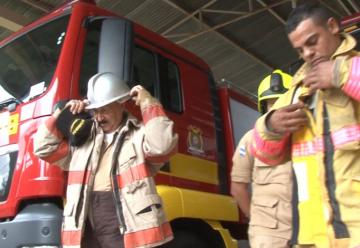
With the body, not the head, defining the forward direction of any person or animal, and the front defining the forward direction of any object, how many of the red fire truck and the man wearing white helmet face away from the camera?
0

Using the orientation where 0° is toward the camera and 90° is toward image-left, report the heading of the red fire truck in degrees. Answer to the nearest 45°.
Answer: approximately 45°

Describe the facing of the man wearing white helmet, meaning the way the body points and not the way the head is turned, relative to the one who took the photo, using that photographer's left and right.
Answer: facing the viewer and to the left of the viewer

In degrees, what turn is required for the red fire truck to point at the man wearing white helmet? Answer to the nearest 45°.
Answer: approximately 45° to its left

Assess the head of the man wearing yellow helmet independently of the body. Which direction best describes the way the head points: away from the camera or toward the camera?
toward the camera

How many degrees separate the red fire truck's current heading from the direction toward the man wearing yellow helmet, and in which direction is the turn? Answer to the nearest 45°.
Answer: approximately 90° to its left

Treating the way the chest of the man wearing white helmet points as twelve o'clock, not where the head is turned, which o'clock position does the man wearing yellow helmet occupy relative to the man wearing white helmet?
The man wearing yellow helmet is roughly at 8 o'clock from the man wearing white helmet.

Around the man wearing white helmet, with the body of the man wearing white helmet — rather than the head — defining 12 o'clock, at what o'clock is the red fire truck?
The red fire truck is roughly at 6 o'clock from the man wearing white helmet.
